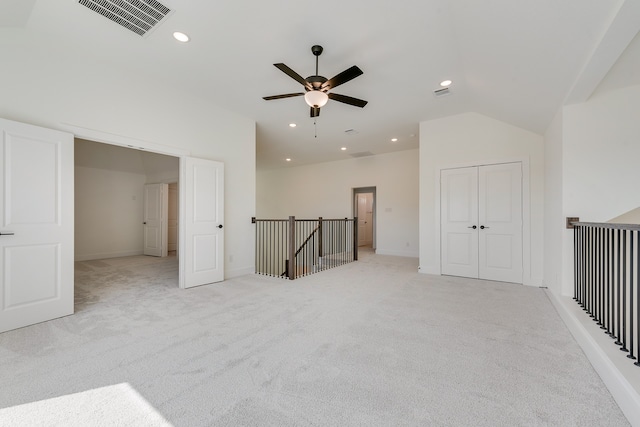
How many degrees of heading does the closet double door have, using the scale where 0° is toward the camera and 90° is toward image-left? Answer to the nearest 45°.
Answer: approximately 45°

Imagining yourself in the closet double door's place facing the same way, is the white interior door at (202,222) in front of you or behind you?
in front

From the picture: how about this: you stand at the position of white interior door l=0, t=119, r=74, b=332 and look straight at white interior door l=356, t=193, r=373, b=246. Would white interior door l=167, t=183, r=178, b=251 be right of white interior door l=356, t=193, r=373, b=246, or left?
left

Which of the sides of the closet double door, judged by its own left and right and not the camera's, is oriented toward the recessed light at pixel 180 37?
front

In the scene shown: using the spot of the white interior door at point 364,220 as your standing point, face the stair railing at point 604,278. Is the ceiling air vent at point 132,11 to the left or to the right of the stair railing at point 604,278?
right

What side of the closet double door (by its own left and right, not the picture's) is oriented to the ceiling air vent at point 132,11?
front

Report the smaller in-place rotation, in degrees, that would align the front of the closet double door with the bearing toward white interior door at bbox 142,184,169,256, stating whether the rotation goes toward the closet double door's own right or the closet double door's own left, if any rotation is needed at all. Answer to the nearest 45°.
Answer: approximately 45° to the closet double door's own right

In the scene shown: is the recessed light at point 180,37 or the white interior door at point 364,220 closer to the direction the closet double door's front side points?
the recessed light
